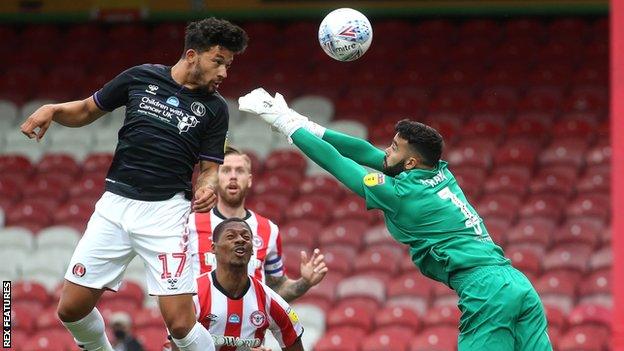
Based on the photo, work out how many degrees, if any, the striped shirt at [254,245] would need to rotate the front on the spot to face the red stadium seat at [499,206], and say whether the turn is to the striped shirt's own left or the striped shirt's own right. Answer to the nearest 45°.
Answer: approximately 135° to the striped shirt's own left

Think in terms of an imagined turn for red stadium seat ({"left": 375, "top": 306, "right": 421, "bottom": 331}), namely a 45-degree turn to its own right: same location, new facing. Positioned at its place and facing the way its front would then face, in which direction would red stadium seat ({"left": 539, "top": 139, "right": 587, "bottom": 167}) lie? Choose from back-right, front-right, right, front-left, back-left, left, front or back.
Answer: back

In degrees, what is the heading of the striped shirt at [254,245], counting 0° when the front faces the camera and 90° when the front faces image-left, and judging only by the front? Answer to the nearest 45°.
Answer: approximately 0°

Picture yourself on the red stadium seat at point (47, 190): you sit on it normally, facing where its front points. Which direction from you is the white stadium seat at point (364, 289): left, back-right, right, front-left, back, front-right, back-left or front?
front-left

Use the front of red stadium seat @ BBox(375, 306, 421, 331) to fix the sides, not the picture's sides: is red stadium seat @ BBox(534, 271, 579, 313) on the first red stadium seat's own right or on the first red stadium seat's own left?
on the first red stadium seat's own left

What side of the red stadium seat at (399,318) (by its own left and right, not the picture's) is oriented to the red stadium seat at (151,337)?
right

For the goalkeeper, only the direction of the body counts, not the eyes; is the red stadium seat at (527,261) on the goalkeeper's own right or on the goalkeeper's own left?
on the goalkeeper's own right

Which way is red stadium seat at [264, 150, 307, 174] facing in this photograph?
toward the camera

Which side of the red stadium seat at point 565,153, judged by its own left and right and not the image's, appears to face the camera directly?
front

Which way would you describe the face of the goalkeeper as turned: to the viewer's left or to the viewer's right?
to the viewer's left

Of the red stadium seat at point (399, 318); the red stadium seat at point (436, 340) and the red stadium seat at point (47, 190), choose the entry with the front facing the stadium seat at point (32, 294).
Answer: the red stadium seat at point (47, 190)

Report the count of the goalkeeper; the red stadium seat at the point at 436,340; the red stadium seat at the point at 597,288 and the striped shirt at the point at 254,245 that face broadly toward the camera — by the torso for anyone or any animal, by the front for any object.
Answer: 3

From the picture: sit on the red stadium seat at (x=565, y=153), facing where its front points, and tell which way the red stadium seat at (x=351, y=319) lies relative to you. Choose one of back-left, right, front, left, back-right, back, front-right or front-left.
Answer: front-right

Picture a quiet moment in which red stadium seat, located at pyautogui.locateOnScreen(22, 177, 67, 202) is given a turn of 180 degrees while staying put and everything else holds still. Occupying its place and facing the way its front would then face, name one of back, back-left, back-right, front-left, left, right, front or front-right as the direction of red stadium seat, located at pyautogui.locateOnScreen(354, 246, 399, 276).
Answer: back-right

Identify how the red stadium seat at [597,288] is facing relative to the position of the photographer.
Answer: facing the viewer

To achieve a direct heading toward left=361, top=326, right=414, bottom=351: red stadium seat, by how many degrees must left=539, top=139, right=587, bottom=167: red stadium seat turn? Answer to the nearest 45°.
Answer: approximately 45° to its right
